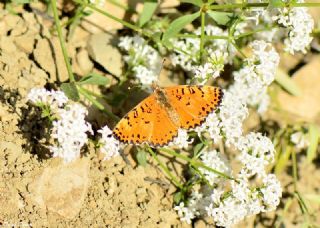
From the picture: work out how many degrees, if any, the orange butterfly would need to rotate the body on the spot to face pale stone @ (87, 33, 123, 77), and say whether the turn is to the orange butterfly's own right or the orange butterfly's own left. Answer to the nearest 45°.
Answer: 0° — it already faces it

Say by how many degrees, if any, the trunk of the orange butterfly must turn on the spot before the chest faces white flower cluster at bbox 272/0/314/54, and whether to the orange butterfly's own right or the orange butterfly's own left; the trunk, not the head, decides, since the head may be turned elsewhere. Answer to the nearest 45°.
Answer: approximately 90° to the orange butterfly's own right

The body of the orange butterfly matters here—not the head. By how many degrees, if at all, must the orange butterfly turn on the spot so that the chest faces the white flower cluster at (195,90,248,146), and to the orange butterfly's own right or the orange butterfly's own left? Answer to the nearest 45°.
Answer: approximately 90° to the orange butterfly's own right

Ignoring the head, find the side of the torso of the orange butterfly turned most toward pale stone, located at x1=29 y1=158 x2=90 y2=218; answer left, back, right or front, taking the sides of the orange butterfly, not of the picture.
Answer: left

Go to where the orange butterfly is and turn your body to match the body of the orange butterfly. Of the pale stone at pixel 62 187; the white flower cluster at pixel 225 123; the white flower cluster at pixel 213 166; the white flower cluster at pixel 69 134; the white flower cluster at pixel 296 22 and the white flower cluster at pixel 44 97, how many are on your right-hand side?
3

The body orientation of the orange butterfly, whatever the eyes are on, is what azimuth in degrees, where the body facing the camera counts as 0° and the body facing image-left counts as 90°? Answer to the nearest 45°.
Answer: approximately 135°

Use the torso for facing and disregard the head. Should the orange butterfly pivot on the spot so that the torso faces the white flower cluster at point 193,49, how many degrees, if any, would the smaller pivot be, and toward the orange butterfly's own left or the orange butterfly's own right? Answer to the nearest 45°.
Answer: approximately 45° to the orange butterfly's own right
